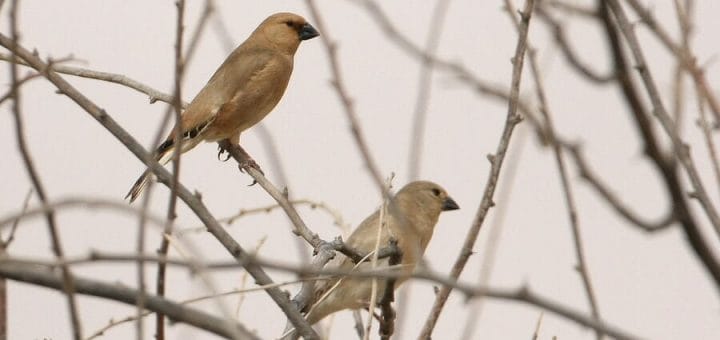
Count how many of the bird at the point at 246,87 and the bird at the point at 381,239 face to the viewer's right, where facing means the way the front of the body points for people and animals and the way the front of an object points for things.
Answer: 2

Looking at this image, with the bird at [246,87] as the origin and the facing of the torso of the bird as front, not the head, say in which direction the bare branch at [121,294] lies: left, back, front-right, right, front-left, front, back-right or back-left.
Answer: right

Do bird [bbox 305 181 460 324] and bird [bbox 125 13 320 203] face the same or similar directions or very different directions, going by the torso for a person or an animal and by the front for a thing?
same or similar directions

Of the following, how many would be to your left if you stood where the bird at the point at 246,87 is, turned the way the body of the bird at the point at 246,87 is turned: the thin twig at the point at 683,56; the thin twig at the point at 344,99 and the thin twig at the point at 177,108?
0

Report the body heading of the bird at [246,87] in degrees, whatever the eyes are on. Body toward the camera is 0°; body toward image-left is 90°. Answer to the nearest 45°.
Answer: approximately 270°

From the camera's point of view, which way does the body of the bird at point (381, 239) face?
to the viewer's right
